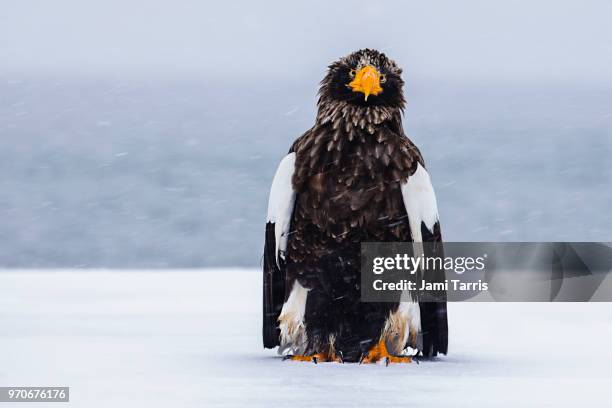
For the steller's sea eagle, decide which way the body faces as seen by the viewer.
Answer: toward the camera
